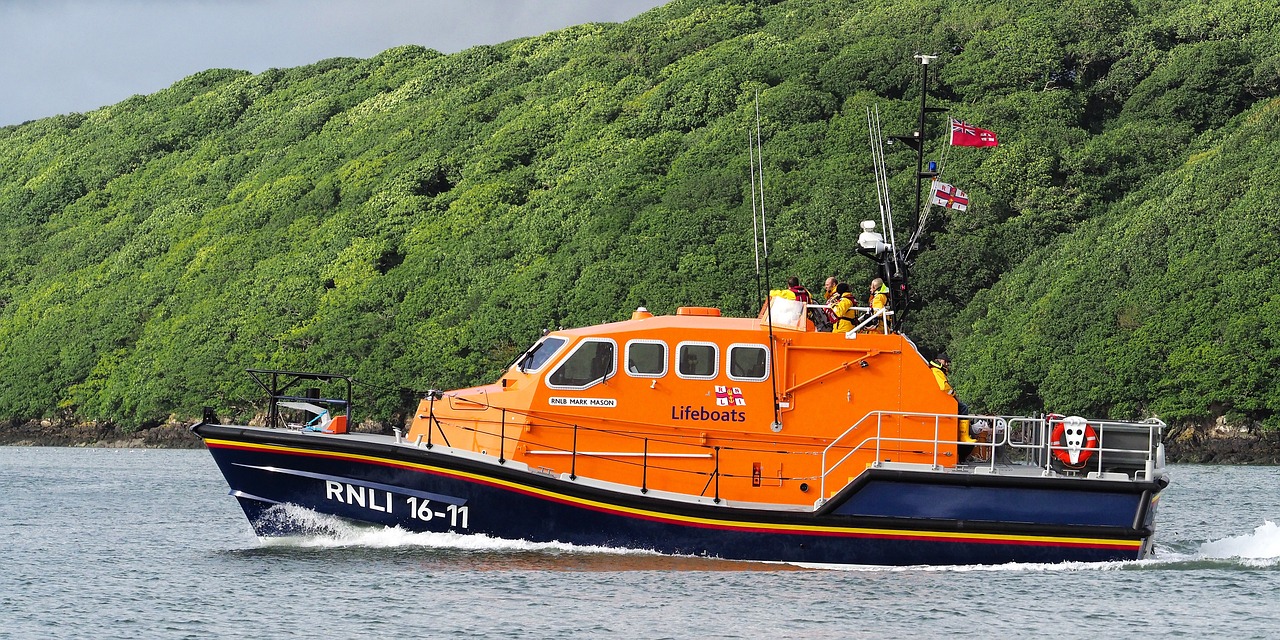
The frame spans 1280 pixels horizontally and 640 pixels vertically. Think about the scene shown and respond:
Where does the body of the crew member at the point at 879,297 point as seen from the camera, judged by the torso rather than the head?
to the viewer's left

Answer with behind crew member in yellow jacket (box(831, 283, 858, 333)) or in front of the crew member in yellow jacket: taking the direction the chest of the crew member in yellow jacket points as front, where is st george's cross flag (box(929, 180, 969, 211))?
behind

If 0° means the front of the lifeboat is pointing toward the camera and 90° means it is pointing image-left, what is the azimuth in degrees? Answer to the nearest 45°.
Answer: approximately 90°

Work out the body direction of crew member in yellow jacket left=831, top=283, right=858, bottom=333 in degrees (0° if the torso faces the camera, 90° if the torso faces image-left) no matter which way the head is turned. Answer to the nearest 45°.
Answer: approximately 90°
